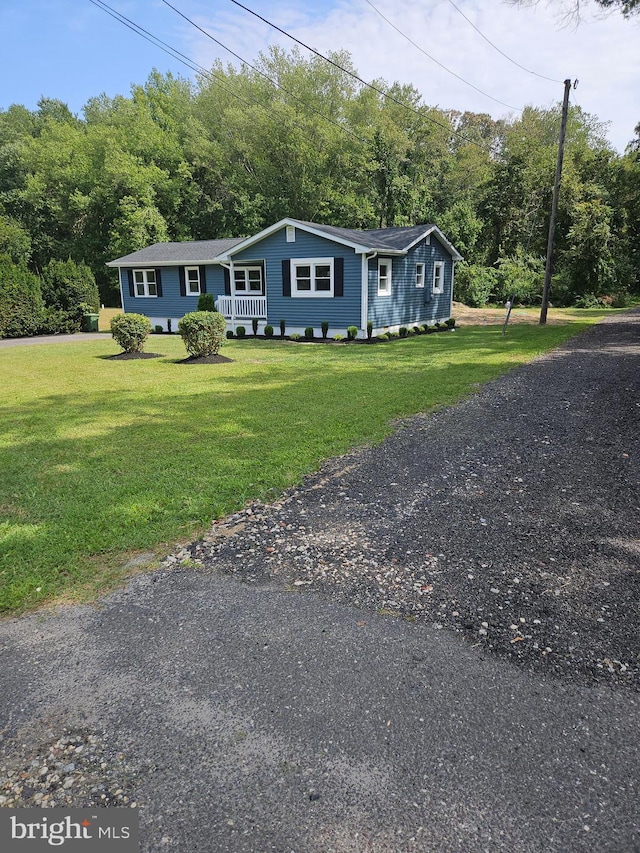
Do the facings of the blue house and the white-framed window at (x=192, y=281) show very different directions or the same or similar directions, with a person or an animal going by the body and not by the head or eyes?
same or similar directions

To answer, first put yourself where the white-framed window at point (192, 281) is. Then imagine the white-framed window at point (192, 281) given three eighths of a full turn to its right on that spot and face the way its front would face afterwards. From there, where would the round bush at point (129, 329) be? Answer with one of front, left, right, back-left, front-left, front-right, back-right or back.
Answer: back

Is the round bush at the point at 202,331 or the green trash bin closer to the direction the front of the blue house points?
the round bush

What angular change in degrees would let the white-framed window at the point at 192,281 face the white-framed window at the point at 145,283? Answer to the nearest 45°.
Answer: approximately 90° to its right

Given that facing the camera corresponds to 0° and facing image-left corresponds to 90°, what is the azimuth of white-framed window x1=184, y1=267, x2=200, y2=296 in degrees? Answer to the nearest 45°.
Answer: approximately 45°

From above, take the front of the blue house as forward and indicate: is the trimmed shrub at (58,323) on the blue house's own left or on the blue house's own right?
on the blue house's own right

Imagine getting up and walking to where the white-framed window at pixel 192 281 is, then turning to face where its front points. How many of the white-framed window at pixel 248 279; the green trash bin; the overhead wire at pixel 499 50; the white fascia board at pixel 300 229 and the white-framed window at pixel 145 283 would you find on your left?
3

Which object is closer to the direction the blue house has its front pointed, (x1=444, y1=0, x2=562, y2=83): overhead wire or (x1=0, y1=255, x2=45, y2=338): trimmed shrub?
the trimmed shrub

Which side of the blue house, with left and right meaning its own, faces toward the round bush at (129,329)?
front

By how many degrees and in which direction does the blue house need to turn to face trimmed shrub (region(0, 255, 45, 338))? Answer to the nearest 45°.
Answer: approximately 45° to its right

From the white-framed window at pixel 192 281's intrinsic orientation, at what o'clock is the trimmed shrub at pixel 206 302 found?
The trimmed shrub is roughly at 10 o'clock from the white-framed window.

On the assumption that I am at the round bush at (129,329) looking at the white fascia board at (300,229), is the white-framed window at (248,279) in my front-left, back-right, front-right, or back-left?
front-left

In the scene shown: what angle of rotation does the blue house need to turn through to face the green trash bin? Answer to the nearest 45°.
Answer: approximately 90° to its right

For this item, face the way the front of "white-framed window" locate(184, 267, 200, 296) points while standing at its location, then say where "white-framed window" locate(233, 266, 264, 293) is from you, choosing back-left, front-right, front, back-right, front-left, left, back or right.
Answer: left

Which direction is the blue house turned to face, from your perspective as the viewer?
facing the viewer and to the left of the viewer
